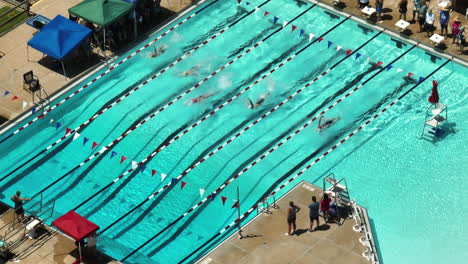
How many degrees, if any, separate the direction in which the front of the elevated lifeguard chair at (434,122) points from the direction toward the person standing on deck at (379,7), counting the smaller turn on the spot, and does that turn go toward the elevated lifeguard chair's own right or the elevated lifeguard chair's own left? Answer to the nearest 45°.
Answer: approximately 90° to the elevated lifeguard chair's own right

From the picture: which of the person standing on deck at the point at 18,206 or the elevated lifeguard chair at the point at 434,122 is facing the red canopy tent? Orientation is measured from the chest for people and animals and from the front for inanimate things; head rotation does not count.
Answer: the elevated lifeguard chair

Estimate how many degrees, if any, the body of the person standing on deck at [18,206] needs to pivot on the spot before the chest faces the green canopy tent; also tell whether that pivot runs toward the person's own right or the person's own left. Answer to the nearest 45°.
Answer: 0° — they already face it

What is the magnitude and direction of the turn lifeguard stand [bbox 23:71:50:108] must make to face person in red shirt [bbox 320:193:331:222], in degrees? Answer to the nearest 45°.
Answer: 0° — it already faces them

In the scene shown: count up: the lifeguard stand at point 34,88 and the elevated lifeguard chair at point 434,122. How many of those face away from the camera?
0

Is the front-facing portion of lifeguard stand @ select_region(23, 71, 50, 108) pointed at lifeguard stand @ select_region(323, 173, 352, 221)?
yes

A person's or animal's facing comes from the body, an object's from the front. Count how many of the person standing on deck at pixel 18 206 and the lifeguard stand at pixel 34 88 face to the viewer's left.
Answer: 0

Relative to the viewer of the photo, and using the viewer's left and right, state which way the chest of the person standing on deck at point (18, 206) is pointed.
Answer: facing away from the viewer and to the right of the viewer

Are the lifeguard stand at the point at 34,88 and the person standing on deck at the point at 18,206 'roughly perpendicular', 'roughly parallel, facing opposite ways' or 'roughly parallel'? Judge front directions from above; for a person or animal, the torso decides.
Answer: roughly perpendicular

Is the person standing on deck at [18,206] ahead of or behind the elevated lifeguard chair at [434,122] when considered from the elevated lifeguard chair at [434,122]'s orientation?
ahead

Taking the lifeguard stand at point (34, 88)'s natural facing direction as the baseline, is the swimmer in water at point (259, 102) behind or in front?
in front

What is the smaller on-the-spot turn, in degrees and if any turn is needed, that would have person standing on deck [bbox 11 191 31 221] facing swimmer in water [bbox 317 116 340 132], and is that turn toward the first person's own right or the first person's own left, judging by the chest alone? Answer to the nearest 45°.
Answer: approximately 45° to the first person's own right

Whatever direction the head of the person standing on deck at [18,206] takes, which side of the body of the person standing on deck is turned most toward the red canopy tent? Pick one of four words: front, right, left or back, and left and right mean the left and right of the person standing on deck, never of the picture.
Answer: right

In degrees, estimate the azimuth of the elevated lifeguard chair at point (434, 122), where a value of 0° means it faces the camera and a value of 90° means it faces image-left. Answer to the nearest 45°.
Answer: approximately 45°

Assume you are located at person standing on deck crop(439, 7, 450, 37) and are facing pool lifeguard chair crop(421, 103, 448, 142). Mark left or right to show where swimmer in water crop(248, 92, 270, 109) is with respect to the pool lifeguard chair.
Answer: right
